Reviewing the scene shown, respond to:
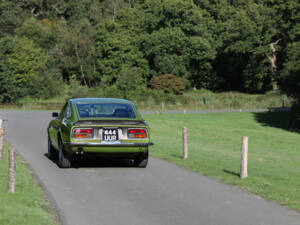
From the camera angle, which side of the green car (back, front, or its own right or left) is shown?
back
